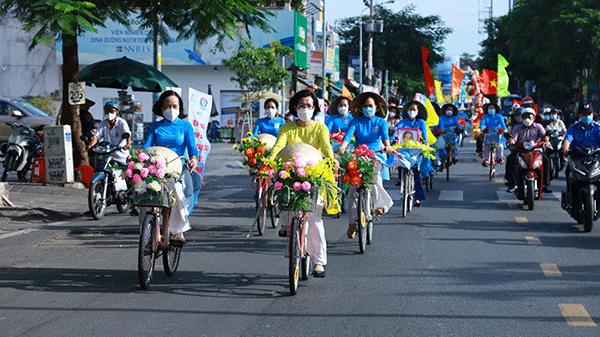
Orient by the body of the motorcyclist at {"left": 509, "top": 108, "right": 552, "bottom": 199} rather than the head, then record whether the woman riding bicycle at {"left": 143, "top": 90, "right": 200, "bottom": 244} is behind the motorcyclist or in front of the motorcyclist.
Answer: in front

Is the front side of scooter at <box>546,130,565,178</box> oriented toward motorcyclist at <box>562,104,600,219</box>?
yes

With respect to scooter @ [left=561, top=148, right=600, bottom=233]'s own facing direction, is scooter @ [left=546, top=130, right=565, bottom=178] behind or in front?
behind

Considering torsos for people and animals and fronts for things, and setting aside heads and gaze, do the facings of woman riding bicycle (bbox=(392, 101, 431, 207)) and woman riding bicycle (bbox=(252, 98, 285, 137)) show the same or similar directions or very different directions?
same or similar directions

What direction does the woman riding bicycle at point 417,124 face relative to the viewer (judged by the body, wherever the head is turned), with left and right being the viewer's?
facing the viewer

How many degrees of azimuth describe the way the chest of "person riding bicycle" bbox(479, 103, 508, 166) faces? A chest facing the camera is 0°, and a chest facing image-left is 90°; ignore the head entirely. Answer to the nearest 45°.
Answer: approximately 0°

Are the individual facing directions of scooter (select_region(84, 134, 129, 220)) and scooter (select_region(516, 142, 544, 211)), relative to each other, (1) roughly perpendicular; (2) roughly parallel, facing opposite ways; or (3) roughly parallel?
roughly parallel

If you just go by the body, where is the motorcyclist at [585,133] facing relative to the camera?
toward the camera

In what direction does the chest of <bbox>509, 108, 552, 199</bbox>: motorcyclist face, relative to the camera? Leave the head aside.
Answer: toward the camera

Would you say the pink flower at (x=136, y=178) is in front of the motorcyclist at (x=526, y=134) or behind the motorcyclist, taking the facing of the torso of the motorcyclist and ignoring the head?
in front

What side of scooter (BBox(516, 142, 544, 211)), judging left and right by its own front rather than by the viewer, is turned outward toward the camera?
front

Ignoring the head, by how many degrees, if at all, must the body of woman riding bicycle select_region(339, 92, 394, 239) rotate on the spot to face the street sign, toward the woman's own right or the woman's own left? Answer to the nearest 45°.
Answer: approximately 135° to the woman's own right

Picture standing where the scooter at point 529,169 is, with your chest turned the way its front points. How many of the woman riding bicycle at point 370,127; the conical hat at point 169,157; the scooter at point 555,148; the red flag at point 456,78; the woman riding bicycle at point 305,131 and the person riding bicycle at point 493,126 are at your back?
3

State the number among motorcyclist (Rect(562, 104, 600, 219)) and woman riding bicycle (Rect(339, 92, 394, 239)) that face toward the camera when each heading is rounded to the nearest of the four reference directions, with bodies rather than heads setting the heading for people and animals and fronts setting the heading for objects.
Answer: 2

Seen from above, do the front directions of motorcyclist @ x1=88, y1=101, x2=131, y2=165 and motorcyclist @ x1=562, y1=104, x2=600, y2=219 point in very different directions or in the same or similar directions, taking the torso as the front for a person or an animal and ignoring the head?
same or similar directions
